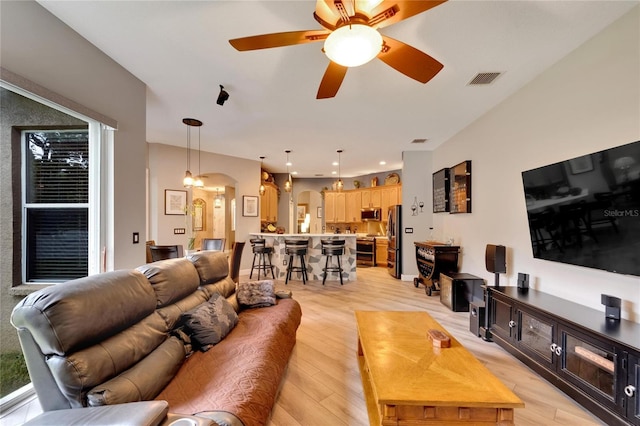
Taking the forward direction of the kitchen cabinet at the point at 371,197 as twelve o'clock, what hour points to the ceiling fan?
The ceiling fan is roughly at 12 o'clock from the kitchen cabinet.

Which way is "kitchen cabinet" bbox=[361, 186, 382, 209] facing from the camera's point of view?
toward the camera

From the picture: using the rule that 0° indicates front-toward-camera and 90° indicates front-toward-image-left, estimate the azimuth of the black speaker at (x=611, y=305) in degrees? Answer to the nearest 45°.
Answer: approximately 45°

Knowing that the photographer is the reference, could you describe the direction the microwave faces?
facing the viewer

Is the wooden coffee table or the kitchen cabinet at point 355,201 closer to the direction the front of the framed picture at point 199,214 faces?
the wooden coffee table

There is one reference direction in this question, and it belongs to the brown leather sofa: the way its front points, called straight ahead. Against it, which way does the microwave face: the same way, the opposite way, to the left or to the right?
to the right

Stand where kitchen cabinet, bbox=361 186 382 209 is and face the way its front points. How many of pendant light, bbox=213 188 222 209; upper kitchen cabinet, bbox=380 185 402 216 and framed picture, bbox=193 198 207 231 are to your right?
2

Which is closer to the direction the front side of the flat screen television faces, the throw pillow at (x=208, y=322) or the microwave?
the throw pillow

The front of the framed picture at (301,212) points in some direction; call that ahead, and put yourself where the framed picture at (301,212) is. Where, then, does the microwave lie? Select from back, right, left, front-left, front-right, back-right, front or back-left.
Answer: front-left

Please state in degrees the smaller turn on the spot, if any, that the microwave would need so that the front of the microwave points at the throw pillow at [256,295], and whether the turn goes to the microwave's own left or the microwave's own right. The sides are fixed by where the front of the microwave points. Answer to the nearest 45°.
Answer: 0° — it already faces it

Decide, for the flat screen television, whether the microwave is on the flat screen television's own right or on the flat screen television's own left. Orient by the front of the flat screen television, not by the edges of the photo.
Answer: on the flat screen television's own right

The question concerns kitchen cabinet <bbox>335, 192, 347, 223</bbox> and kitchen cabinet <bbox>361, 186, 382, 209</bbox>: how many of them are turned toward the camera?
2

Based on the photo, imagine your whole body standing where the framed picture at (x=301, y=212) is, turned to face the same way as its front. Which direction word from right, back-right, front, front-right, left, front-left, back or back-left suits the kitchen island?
front

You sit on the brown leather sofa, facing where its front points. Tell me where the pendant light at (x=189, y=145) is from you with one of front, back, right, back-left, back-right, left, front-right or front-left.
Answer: back-left

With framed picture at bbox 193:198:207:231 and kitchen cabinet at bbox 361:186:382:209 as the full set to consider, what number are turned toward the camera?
2

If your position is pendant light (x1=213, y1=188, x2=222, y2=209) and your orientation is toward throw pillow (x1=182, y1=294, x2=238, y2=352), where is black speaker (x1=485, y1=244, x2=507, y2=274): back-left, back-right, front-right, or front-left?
front-left

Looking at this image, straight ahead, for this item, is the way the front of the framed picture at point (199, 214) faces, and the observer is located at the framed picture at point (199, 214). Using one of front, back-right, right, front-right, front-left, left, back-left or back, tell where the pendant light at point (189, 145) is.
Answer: front

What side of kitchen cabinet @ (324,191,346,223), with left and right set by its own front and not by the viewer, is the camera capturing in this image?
front

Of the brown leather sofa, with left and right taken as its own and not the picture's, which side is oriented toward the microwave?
left

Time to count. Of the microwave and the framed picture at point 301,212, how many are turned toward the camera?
2
